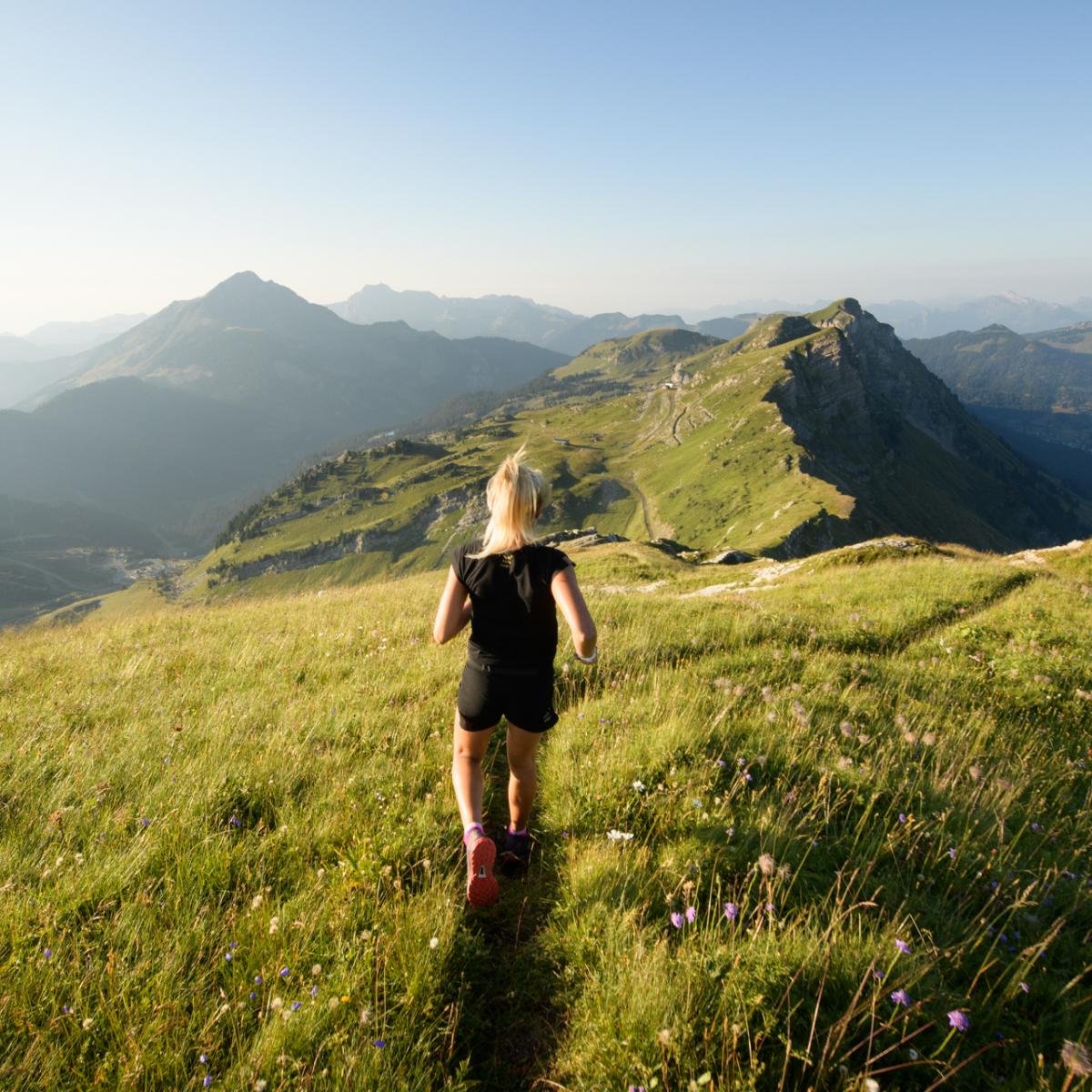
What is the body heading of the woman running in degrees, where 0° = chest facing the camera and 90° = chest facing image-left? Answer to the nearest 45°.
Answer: approximately 180°

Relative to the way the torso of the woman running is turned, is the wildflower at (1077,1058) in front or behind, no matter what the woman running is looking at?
behind
